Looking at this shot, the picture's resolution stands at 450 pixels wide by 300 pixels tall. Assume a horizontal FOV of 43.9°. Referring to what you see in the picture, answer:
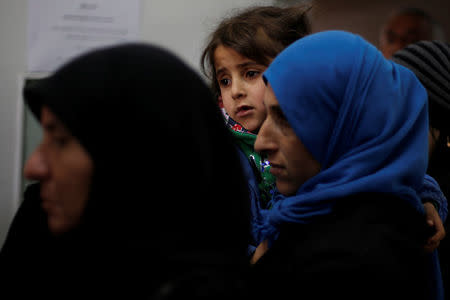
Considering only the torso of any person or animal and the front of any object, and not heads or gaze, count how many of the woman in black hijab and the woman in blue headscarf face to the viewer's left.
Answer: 2

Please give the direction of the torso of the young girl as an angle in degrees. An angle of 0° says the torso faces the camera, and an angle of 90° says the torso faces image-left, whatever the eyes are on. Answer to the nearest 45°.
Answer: approximately 45°

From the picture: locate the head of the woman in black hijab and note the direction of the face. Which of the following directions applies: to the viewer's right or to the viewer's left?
to the viewer's left

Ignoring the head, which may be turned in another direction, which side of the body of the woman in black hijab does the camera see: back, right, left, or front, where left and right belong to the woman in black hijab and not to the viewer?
left

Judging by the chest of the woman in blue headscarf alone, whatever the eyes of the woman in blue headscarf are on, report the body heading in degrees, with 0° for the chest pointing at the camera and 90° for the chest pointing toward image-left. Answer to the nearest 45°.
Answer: approximately 90°
